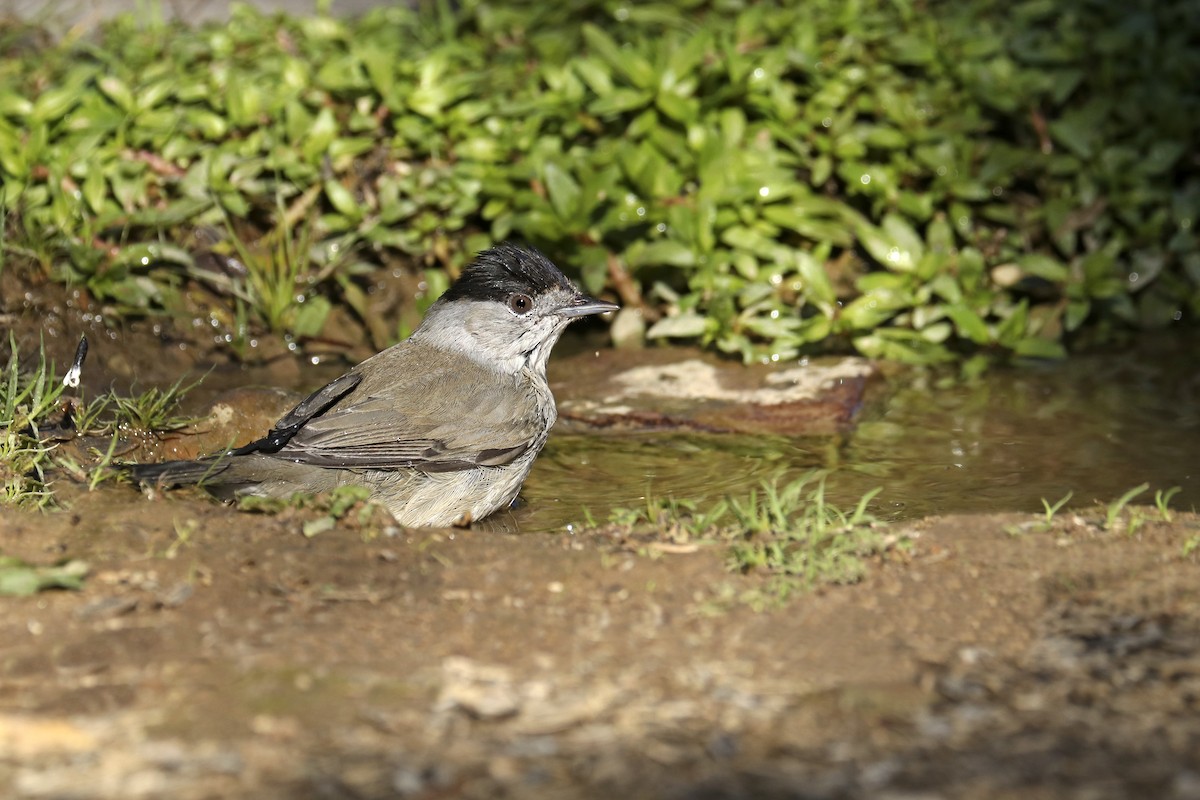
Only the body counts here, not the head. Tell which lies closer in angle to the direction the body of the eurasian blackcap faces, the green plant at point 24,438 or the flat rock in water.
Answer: the flat rock in water

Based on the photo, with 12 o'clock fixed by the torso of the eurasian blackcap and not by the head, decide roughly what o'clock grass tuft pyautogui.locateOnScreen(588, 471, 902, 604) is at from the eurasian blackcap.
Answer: The grass tuft is roughly at 2 o'clock from the eurasian blackcap.

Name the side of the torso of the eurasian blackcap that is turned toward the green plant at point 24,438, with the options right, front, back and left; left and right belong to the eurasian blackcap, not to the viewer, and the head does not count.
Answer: back

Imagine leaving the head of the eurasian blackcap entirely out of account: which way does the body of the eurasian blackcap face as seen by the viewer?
to the viewer's right

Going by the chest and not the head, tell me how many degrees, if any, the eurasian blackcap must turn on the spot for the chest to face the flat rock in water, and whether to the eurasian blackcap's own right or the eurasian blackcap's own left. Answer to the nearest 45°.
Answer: approximately 45° to the eurasian blackcap's own left
